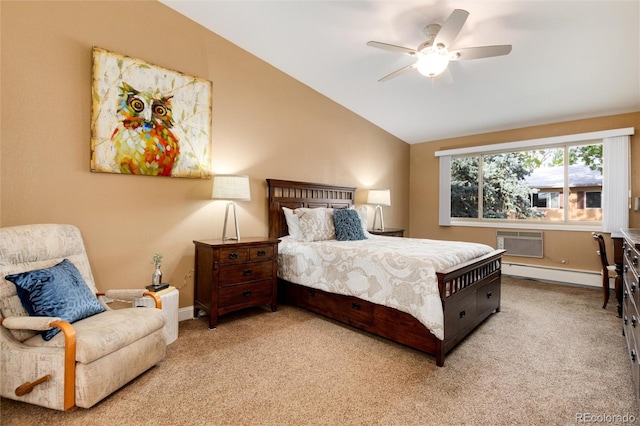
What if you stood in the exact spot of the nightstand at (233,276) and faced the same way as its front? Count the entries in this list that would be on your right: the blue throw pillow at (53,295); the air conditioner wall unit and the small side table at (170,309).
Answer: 2

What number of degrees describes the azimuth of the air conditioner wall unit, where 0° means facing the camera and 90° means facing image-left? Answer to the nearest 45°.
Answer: approximately 0°

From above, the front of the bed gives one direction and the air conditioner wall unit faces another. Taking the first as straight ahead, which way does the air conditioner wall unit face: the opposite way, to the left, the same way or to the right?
to the right

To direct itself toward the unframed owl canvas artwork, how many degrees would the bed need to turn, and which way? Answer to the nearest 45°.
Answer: approximately 135° to its right

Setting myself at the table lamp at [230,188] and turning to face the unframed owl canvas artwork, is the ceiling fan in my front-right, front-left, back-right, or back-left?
back-left

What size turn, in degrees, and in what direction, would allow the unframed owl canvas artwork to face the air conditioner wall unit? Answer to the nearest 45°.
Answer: approximately 45° to its left

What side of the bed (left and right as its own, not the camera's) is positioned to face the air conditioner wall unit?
left

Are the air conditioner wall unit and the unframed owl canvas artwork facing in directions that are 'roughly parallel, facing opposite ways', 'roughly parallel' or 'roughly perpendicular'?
roughly perpendicular

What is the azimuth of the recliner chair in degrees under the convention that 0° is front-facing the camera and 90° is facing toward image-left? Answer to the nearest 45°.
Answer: approximately 315°

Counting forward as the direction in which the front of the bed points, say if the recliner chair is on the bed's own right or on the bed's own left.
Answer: on the bed's own right
